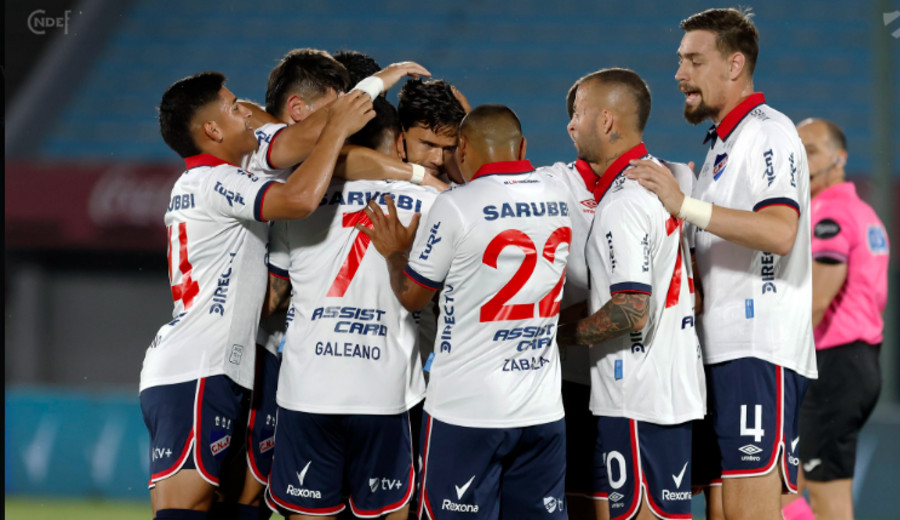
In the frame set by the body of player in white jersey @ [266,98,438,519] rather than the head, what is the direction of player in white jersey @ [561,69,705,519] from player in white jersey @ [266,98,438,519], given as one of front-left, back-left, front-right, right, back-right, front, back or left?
right

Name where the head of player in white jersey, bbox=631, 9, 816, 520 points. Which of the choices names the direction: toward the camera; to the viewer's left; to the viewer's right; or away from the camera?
to the viewer's left

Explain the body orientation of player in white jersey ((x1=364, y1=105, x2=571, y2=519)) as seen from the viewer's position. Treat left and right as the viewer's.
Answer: facing away from the viewer and to the left of the viewer

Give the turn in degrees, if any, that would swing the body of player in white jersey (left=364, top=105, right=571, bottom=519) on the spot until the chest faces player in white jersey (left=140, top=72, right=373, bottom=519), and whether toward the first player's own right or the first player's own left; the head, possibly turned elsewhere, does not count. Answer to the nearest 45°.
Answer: approximately 45° to the first player's own left

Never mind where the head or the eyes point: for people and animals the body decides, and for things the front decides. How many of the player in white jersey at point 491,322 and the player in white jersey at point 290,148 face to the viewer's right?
1

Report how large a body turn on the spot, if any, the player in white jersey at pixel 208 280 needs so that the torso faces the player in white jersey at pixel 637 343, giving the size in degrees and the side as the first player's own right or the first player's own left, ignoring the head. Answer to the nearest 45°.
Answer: approximately 45° to the first player's own right

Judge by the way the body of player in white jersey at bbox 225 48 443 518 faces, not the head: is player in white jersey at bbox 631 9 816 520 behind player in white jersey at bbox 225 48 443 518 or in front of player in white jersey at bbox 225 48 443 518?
in front

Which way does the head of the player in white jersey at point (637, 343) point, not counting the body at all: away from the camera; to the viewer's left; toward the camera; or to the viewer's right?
to the viewer's left

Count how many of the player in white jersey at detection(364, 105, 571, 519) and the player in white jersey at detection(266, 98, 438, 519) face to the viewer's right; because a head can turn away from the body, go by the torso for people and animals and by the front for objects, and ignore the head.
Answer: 0

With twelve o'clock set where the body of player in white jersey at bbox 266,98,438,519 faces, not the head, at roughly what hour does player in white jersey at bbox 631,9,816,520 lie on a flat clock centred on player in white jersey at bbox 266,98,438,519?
player in white jersey at bbox 631,9,816,520 is roughly at 3 o'clock from player in white jersey at bbox 266,98,438,519.

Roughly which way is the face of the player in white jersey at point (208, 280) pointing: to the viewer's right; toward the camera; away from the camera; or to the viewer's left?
to the viewer's right

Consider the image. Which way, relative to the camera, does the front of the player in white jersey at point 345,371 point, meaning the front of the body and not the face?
away from the camera

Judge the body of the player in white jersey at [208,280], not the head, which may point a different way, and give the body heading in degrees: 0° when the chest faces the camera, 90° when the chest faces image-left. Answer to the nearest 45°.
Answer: approximately 225°
